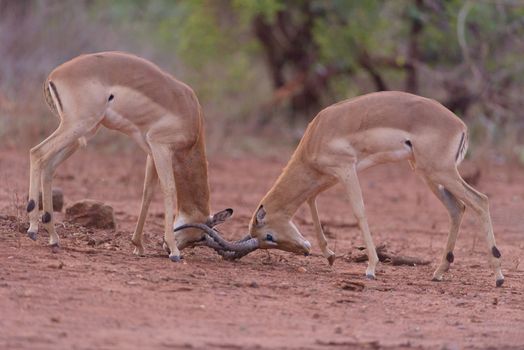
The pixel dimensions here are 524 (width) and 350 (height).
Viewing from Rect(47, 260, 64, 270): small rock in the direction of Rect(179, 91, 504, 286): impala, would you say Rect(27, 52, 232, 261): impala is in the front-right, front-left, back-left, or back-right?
front-left

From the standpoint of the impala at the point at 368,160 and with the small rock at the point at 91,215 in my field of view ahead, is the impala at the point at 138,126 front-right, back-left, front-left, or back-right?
front-left

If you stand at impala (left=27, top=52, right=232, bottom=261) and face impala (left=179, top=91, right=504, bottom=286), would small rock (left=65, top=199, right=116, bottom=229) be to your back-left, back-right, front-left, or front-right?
back-left

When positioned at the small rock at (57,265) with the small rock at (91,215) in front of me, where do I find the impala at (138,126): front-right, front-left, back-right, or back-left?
front-right

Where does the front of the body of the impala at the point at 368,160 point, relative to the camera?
to the viewer's left

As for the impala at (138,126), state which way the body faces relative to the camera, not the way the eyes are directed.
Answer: to the viewer's right

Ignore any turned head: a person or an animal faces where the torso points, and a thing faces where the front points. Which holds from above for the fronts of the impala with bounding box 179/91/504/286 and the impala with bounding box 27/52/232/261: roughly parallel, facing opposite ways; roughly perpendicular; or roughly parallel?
roughly parallel, facing opposite ways

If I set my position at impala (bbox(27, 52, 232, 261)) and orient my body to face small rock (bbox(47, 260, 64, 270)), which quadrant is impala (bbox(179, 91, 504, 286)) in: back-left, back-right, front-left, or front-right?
back-left

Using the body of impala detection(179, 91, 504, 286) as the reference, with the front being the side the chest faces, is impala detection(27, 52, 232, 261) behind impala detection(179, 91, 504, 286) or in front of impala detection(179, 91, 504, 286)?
in front

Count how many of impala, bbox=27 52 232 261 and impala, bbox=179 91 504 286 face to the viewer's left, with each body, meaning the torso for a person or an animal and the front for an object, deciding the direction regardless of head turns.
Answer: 1

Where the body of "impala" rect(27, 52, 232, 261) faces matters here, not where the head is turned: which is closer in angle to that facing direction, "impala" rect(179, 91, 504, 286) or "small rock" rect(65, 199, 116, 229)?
the impala

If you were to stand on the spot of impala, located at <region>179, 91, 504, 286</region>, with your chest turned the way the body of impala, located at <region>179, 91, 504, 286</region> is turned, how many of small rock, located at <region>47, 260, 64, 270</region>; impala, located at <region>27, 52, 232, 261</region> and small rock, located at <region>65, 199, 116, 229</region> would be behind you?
0

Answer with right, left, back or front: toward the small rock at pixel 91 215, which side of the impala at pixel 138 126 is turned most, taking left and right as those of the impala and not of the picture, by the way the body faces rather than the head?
left

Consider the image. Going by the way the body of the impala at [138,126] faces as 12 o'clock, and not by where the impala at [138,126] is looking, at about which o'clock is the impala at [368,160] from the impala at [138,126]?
the impala at [368,160] is roughly at 12 o'clock from the impala at [138,126].

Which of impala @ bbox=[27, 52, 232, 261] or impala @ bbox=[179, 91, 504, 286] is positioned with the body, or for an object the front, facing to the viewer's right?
impala @ bbox=[27, 52, 232, 261]
